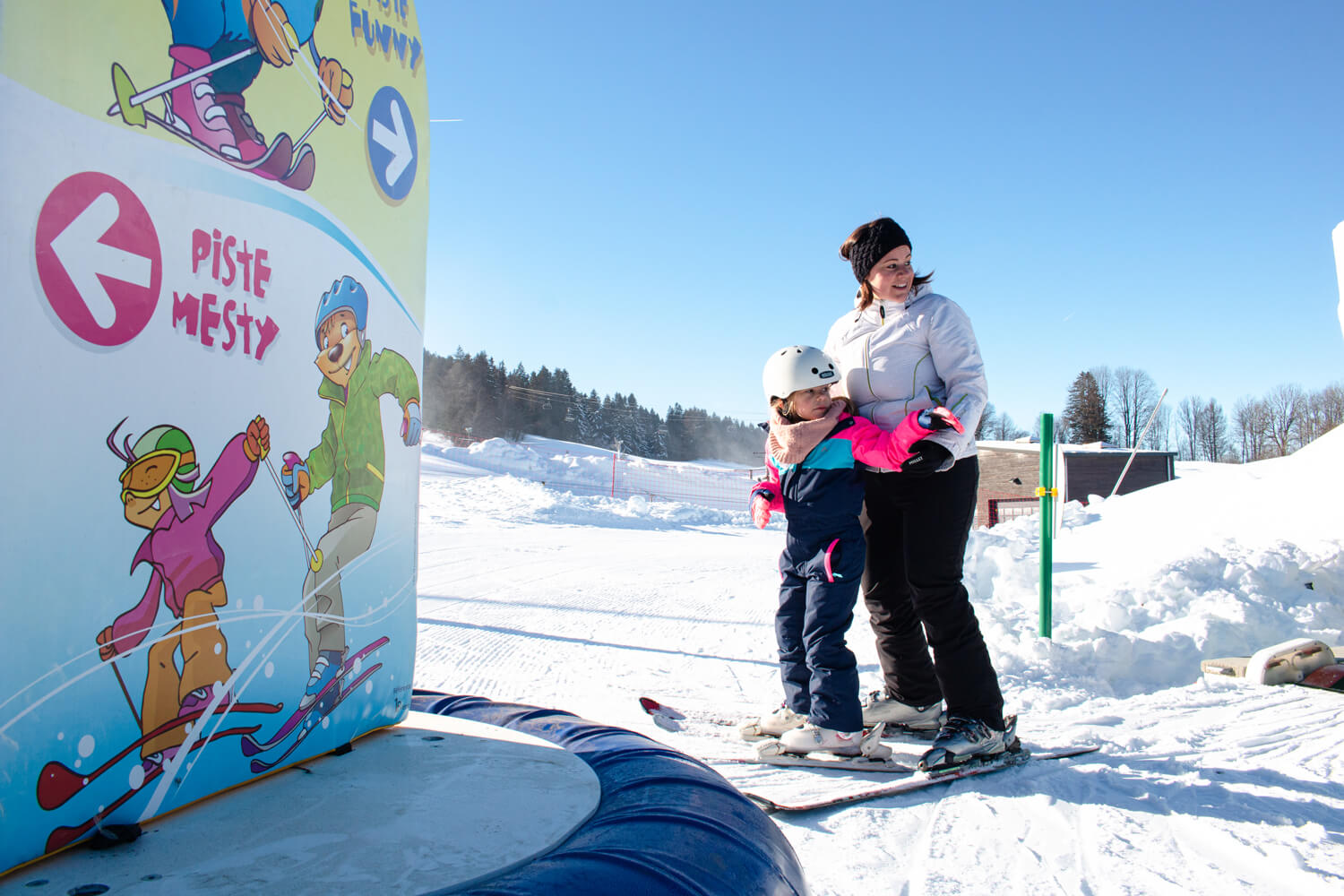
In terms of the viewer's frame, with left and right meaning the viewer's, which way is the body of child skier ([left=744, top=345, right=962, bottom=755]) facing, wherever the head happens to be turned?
facing the viewer and to the left of the viewer

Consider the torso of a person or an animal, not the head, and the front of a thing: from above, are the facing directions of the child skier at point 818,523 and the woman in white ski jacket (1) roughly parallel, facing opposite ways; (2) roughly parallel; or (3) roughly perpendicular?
roughly parallel

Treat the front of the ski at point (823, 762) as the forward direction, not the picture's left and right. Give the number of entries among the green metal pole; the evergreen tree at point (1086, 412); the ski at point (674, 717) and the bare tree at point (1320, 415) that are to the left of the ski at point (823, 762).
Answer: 0

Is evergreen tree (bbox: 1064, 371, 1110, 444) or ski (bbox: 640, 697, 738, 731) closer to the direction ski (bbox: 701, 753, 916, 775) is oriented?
the ski

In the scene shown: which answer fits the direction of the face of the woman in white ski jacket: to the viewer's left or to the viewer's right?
to the viewer's right

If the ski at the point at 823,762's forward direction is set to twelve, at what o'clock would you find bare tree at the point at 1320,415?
The bare tree is roughly at 4 o'clock from the ski.

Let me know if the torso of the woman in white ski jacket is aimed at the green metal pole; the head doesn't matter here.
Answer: no

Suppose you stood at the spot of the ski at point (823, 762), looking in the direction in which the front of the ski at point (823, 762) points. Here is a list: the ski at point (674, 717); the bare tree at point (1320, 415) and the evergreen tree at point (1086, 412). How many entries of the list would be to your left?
0

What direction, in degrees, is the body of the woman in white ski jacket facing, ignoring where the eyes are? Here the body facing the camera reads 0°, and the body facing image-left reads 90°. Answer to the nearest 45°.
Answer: approximately 45°

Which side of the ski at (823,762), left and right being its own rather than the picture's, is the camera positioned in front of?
left

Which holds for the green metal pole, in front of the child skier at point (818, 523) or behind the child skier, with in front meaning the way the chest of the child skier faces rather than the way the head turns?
behind

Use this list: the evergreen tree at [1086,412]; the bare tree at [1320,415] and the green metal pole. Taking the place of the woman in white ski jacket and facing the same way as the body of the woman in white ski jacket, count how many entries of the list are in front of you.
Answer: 0

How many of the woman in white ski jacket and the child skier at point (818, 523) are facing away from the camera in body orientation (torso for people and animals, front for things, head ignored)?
0
